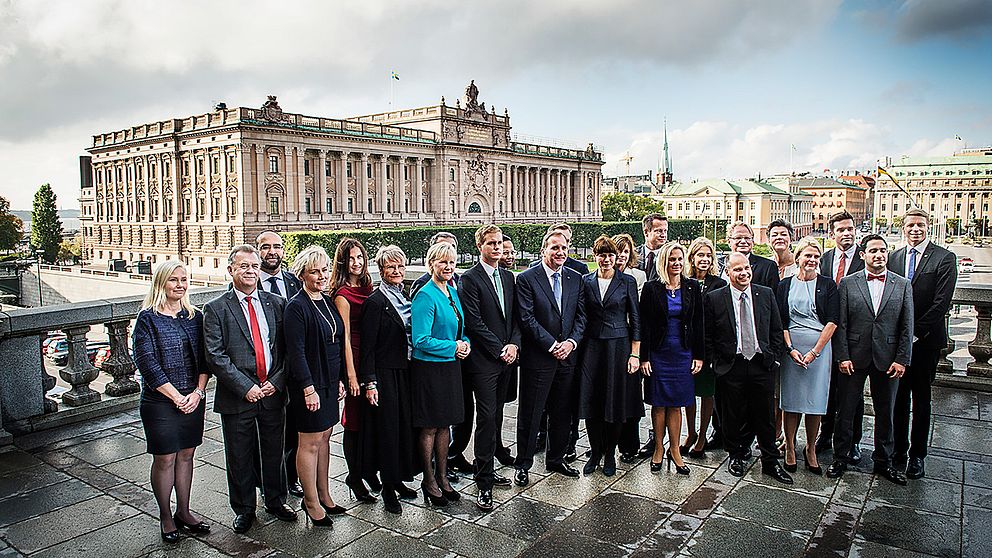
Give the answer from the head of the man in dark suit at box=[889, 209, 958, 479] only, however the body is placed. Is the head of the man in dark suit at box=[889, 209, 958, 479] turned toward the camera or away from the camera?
toward the camera

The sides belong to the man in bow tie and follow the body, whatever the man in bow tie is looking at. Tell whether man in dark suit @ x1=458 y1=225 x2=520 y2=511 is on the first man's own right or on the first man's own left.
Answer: on the first man's own right

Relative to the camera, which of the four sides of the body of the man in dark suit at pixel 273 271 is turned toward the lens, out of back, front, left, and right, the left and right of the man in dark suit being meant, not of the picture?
front

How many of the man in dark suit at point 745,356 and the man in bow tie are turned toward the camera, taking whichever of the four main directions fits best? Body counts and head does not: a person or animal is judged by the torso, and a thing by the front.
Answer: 2

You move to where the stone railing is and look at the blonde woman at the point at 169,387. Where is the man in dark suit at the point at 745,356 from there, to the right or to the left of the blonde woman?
left

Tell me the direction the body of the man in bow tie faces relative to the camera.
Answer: toward the camera

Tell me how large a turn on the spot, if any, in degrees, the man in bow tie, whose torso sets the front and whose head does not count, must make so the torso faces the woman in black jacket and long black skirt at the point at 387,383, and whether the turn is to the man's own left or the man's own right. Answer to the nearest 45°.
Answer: approximately 45° to the man's own right

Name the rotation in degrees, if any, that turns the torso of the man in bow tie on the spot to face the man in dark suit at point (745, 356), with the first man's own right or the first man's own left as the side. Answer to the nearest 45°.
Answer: approximately 45° to the first man's own right

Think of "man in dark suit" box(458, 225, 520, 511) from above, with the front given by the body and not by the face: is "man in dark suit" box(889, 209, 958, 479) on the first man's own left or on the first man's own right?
on the first man's own left

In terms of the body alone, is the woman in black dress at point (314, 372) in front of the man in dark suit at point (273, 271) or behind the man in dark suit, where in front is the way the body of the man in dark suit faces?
in front

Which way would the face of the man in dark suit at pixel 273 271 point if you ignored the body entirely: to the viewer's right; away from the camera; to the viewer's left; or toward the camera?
toward the camera

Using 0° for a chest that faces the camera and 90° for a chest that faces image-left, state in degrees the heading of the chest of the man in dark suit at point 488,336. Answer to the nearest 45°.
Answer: approximately 315°

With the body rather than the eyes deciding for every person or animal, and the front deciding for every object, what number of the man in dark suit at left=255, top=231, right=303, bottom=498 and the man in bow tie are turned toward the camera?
2

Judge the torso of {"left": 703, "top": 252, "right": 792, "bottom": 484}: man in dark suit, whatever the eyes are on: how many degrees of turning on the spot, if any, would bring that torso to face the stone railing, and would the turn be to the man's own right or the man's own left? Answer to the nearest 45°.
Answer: approximately 90° to the man's own right

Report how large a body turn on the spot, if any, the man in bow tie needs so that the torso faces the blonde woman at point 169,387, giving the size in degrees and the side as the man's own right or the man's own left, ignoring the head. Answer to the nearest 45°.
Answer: approximately 45° to the man's own right

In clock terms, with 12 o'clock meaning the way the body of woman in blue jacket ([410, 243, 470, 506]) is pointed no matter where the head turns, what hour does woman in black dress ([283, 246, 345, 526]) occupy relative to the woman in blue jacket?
The woman in black dress is roughly at 4 o'clock from the woman in blue jacket.

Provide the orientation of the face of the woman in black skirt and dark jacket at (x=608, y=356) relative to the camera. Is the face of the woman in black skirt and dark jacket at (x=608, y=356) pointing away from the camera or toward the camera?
toward the camera

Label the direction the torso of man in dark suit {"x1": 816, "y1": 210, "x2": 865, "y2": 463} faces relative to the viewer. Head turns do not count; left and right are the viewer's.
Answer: facing the viewer and to the left of the viewer
